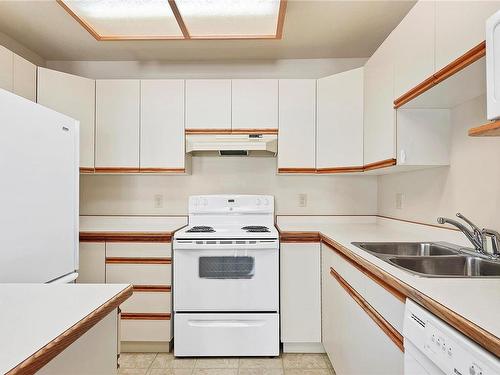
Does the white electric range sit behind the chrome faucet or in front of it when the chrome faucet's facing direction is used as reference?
in front

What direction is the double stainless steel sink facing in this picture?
to the viewer's left

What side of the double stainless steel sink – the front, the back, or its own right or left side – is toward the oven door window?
front

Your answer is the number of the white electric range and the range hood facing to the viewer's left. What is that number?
0

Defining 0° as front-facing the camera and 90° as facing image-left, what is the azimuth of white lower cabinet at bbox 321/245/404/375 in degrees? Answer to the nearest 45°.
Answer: approximately 90°

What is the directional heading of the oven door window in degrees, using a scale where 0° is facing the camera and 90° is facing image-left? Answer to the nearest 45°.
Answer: approximately 0°

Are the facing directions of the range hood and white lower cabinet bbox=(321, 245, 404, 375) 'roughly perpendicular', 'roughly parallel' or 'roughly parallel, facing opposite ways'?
roughly perpendicular

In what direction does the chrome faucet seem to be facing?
to the viewer's left

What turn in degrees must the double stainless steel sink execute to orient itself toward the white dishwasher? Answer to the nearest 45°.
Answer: approximately 90° to its left

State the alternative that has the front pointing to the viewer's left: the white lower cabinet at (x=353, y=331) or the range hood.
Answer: the white lower cabinet

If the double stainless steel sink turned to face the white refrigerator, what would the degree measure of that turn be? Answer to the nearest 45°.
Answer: approximately 45° to its left

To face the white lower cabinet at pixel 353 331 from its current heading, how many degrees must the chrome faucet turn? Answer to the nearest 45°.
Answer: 0° — it already faces it

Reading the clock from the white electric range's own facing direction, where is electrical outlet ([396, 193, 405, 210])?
The electrical outlet is roughly at 9 o'clock from the white electric range.

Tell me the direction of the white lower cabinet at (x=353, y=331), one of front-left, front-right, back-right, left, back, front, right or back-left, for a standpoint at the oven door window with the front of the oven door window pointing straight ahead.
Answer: front-left

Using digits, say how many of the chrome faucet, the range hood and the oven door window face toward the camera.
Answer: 2
